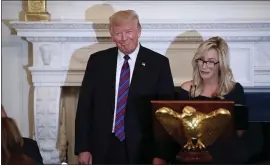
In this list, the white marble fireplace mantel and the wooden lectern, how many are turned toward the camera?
2

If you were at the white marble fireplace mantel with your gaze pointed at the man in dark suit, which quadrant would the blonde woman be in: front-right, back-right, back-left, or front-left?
front-left

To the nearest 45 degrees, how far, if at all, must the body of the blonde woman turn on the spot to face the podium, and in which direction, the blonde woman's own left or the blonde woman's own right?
approximately 45° to the blonde woman's own left

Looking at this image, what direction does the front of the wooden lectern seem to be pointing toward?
toward the camera

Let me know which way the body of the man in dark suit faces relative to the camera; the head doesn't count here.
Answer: toward the camera

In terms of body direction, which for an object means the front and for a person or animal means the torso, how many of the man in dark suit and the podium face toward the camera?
2

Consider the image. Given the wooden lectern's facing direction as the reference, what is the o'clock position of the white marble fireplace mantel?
The white marble fireplace mantel is roughly at 5 o'clock from the wooden lectern.

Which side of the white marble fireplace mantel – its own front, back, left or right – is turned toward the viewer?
front

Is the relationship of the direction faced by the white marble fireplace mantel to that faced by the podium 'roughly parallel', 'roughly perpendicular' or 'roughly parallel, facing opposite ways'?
roughly parallel

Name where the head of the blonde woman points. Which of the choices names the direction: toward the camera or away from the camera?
toward the camera

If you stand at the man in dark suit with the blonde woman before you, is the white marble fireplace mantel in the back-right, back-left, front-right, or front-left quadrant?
front-left

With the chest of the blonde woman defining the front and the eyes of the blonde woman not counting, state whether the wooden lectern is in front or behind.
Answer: in front

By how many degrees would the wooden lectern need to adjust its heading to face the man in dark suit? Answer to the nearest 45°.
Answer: approximately 135° to its right

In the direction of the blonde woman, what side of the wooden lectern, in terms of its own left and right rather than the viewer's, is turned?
back

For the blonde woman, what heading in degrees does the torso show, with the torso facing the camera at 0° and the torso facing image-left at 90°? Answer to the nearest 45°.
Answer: approximately 45°

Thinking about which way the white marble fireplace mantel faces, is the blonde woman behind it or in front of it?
in front

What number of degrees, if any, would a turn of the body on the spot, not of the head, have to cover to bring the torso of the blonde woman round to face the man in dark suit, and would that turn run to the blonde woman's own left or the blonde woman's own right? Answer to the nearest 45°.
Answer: approximately 45° to the blonde woman's own right

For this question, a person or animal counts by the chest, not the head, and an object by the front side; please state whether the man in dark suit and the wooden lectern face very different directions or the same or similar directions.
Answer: same or similar directions
